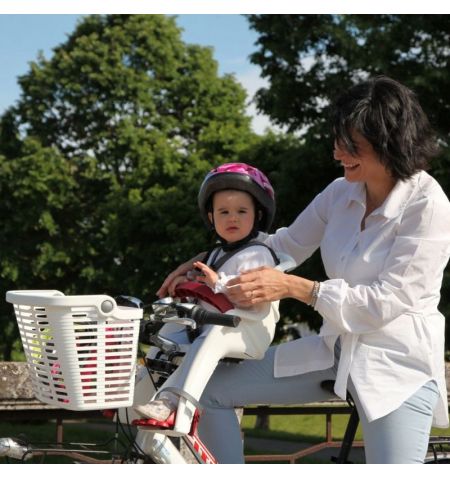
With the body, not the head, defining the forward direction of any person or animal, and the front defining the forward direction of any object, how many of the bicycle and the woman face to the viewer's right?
0

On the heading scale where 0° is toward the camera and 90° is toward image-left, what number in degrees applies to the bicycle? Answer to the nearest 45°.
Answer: approximately 90°

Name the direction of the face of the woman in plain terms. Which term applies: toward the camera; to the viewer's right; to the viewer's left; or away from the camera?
to the viewer's left

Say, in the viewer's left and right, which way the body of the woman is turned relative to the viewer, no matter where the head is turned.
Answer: facing the viewer and to the left of the viewer

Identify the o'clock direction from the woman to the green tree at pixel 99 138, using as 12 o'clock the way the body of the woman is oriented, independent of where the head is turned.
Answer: The green tree is roughly at 4 o'clock from the woman.

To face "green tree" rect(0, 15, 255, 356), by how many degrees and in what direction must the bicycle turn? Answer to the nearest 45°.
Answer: approximately 90° to its right
